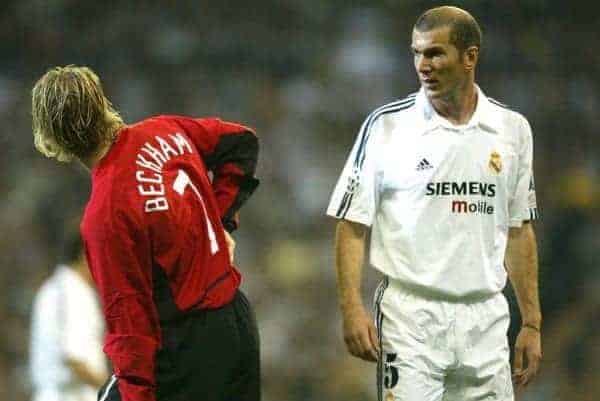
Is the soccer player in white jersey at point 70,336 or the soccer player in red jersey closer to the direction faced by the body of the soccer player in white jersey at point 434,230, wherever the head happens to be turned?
the soccer player in red jersey

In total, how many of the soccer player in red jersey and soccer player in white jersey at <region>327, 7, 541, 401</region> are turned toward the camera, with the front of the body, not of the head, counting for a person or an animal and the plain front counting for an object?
1

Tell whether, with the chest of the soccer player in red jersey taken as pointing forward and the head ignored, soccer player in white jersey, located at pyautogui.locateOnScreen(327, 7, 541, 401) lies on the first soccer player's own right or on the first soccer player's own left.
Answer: on the first soccer player's own right

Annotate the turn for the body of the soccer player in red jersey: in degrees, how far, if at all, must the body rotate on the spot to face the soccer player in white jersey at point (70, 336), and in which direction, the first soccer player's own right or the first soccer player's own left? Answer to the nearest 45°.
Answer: approximately 45° to the first soccer player's own right

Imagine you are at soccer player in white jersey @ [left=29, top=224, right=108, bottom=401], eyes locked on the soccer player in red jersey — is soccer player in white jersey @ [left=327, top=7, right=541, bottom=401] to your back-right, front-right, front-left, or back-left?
front-left

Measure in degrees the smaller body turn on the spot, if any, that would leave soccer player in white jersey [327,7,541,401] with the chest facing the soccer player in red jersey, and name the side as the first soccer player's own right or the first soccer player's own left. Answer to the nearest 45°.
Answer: approximately 45° to the first soccer player's own right

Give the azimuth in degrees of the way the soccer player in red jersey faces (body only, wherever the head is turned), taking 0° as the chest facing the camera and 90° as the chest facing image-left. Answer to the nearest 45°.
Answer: approximately 135°

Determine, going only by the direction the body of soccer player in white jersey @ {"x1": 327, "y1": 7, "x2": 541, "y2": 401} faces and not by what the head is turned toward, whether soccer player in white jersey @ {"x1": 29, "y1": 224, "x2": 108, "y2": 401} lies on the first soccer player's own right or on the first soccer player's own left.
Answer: on the first soccer player's own right

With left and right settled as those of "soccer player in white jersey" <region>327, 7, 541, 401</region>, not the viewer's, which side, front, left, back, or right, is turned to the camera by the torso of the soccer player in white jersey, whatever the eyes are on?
front

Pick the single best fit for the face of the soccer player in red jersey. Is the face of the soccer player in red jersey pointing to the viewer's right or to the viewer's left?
to the viewer's left
